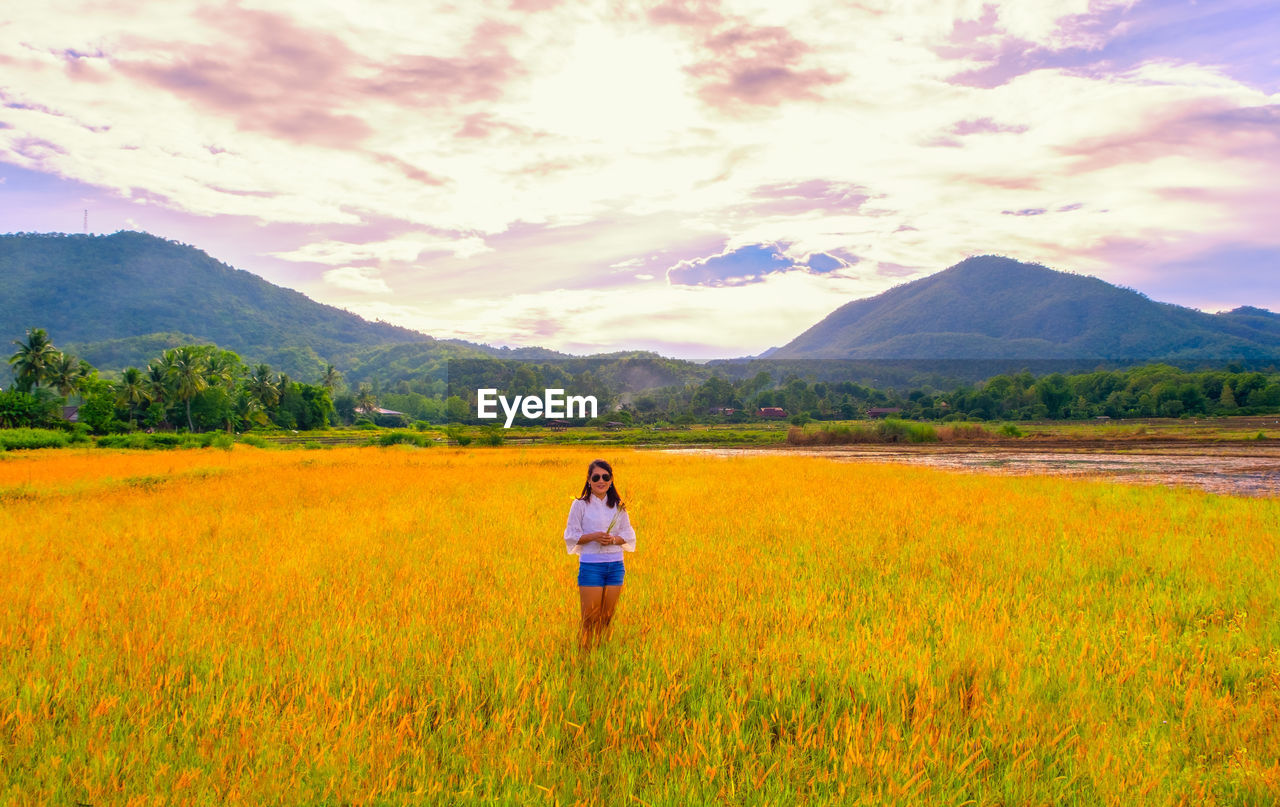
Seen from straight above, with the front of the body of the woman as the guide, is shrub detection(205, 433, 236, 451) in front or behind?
behind

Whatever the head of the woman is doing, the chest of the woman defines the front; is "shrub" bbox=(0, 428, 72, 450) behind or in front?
behind

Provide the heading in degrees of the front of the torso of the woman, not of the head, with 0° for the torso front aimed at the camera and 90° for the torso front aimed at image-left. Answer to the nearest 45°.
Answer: approximately 0°
